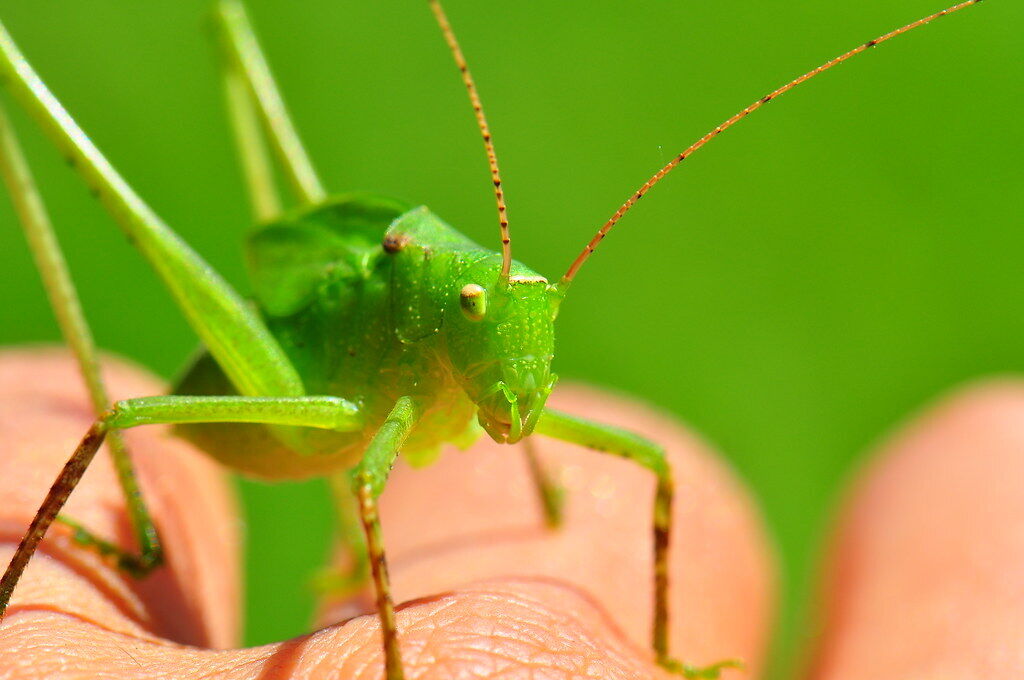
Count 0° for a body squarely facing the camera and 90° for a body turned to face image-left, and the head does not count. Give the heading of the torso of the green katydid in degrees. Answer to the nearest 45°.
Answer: approximately 315°
